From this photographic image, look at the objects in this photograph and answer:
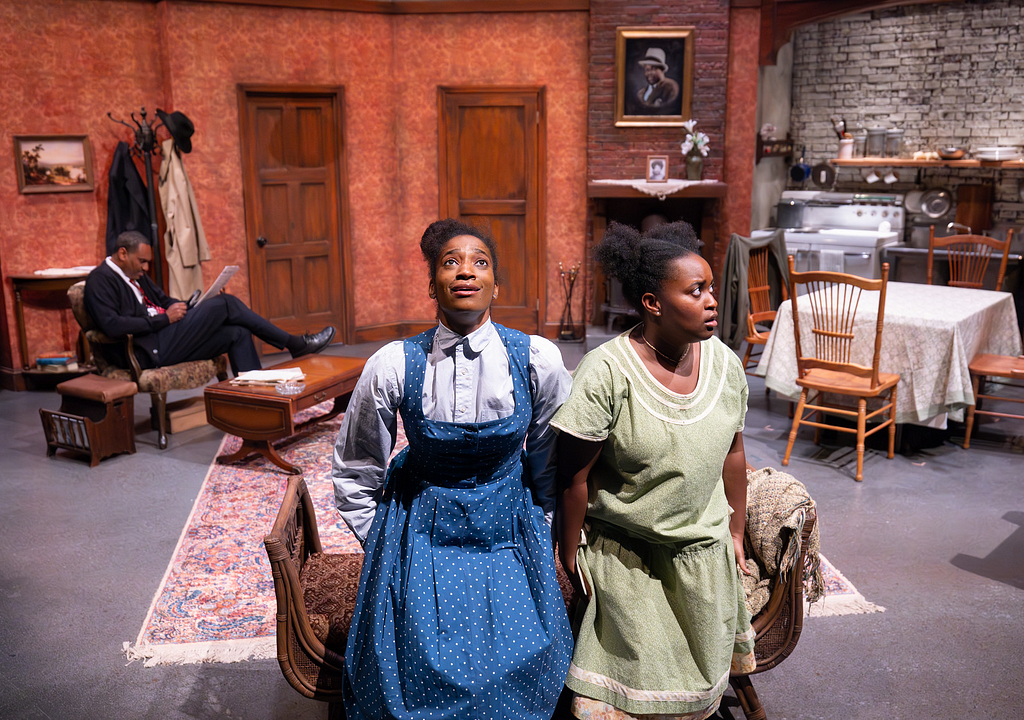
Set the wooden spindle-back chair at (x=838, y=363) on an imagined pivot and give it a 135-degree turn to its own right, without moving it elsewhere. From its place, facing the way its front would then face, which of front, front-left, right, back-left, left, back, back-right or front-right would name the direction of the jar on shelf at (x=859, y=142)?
back

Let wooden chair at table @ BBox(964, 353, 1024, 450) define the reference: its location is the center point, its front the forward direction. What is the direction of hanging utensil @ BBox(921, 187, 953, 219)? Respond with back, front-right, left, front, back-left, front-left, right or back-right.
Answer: right

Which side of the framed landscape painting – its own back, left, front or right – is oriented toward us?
front

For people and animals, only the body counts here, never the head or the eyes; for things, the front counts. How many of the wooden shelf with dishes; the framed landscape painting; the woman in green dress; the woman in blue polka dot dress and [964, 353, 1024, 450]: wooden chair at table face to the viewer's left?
1

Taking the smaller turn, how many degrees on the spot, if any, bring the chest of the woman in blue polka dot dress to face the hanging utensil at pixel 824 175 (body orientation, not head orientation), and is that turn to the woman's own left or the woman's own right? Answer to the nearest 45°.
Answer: approximately 135° to the woman's own left

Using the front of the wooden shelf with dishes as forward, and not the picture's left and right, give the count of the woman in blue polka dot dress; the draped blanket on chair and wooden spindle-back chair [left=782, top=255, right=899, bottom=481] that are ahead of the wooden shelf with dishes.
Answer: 3

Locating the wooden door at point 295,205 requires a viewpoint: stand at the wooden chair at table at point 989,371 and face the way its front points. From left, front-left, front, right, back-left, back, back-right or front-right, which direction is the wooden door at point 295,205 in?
front

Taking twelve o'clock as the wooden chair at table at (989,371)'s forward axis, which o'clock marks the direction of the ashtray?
The ashtray is roughly at 11 o'clock from the wooden chair at table.

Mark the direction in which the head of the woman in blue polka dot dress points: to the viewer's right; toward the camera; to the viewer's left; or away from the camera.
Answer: toward the camera

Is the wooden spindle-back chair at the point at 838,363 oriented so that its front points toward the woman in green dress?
no

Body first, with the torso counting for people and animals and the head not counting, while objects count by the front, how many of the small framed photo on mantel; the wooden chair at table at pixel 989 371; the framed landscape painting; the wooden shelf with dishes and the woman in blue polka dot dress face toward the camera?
4

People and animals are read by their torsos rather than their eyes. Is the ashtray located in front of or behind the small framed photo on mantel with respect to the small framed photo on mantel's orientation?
in front

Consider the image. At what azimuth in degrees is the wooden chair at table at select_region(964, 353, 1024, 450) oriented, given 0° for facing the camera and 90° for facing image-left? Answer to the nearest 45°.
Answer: approximately 90°

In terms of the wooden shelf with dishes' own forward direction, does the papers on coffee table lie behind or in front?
in front

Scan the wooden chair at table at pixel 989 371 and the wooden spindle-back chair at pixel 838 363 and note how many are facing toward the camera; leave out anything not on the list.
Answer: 0

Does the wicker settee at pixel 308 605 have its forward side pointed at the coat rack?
no

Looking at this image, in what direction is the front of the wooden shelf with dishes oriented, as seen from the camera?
facing the viewer
